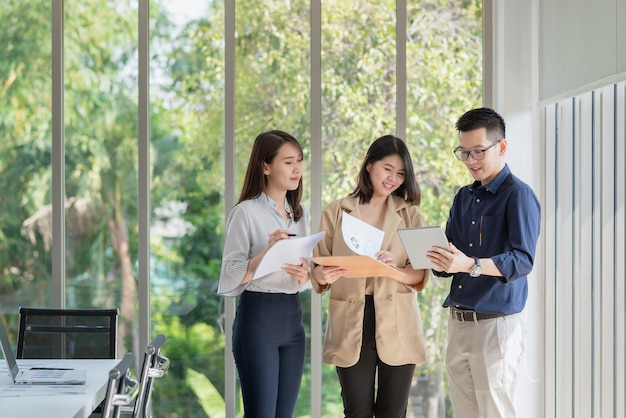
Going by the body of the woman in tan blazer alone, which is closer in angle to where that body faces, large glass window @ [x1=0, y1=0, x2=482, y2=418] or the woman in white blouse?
the woman in white blouse

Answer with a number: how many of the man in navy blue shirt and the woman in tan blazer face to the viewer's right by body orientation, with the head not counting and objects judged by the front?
0

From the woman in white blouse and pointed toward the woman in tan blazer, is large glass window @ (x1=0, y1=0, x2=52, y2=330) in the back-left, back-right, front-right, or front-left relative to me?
back-left

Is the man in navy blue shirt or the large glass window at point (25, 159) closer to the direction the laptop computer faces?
the man in navy blue shirt

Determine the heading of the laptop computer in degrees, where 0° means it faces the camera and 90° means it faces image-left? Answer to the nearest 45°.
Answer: approximately 270°

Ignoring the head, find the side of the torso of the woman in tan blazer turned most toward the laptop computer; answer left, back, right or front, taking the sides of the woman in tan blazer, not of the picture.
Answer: right

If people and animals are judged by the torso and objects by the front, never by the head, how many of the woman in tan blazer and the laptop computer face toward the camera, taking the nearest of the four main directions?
1

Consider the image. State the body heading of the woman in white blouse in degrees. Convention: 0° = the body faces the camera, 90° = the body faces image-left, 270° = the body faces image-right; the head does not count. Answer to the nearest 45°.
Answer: approximately 315°

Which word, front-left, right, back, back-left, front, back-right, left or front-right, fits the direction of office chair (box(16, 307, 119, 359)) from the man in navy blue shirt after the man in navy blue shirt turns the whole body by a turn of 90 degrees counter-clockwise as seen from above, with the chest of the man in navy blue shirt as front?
back-right

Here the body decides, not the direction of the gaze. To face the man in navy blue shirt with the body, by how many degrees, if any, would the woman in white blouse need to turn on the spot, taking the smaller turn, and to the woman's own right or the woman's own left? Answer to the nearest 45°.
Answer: approximately 45° to the woman's own left

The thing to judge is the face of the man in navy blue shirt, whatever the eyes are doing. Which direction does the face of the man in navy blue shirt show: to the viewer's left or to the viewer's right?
to the viewer's left

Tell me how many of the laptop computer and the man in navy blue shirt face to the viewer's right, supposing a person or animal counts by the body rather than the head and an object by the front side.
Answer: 1

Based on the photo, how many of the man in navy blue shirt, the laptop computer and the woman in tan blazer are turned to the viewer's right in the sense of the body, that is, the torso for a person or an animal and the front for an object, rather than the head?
1

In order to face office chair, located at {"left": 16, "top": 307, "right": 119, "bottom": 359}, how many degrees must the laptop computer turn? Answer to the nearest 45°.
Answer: approximately 90° to its left

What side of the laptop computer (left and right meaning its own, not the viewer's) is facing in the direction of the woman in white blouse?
front
